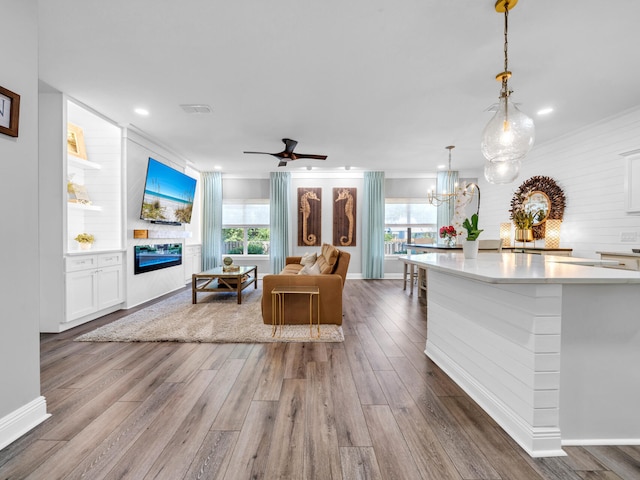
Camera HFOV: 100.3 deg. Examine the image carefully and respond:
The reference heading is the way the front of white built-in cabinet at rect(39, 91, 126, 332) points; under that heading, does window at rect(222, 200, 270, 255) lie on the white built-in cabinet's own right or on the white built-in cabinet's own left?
on the white built-in cabinet's own left

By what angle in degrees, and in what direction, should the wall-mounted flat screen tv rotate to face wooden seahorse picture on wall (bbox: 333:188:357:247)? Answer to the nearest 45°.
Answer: approximately 45° to its left

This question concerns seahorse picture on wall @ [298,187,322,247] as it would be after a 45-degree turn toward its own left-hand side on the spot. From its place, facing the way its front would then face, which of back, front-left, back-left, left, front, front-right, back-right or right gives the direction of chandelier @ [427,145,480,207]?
front-left

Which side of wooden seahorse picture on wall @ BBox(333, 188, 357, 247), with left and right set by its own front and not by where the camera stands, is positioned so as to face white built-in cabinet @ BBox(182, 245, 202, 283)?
right

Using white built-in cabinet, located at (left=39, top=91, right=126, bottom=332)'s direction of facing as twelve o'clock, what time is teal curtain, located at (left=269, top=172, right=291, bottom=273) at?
The teal curtain is roughly at 10 o'clock from the white built-in cabinet.

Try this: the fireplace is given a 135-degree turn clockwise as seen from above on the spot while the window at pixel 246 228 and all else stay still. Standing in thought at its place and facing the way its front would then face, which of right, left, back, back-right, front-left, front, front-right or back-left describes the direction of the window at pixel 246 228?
back-right

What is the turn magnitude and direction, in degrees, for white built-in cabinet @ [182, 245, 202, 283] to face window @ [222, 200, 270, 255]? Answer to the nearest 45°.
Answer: approximately 45° to its left

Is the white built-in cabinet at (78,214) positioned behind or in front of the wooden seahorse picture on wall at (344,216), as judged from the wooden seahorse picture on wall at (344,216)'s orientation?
in front

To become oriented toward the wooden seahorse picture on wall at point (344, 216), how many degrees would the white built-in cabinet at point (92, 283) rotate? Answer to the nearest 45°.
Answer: approximately 45° to its left

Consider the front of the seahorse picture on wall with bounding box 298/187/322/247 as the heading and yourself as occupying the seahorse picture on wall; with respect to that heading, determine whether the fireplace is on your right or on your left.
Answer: on your right

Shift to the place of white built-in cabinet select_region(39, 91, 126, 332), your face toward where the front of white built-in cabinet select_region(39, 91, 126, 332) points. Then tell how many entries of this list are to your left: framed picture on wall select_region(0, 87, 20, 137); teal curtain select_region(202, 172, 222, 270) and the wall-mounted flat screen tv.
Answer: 2

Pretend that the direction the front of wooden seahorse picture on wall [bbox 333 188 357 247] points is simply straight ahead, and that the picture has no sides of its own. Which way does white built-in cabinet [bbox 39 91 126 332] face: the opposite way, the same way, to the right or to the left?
to the left

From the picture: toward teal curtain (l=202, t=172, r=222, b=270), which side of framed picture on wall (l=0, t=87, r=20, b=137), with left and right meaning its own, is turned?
left

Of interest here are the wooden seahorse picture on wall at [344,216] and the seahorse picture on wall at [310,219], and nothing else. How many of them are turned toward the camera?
2

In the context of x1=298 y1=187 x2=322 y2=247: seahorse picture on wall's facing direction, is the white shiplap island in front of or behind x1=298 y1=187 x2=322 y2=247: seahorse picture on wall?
in front
